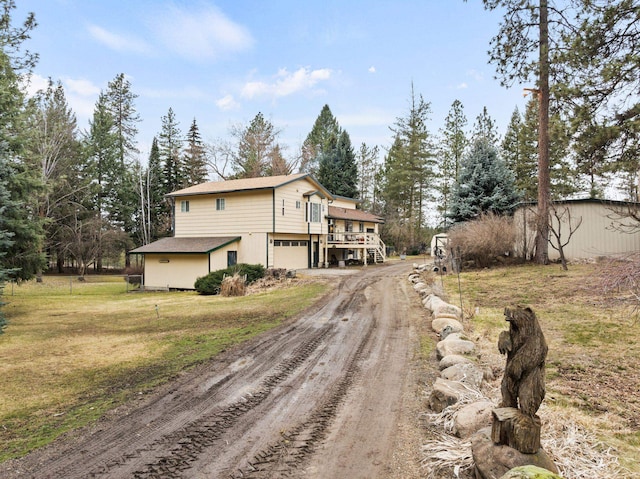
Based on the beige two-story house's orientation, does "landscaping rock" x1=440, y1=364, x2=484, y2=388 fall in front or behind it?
in front

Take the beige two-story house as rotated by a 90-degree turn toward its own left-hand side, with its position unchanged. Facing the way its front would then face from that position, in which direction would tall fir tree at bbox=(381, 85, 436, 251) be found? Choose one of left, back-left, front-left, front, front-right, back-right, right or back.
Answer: front

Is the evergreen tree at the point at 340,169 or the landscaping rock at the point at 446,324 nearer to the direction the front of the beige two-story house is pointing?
the landscaping rock

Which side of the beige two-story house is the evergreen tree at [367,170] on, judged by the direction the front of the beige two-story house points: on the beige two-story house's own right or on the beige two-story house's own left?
on the beige two-story house's own left

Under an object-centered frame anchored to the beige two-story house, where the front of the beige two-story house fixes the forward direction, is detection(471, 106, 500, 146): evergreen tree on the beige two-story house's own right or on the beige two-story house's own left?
on the beige two-story house's own left

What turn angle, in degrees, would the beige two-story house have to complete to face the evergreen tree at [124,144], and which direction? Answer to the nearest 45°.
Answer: approximately 180°

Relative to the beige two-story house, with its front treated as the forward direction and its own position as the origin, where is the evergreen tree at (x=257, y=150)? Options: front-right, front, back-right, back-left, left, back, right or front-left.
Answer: back-left

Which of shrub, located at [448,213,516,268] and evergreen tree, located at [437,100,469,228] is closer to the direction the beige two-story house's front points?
the shrub

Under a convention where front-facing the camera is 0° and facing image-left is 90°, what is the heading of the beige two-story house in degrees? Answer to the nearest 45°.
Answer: approximately 315°

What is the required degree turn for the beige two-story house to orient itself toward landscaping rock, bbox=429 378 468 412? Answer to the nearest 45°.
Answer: approximately 45° to its right

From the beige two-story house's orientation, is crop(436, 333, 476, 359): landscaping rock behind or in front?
in front

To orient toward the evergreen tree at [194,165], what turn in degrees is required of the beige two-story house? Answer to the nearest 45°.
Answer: approximately 135° to its left
